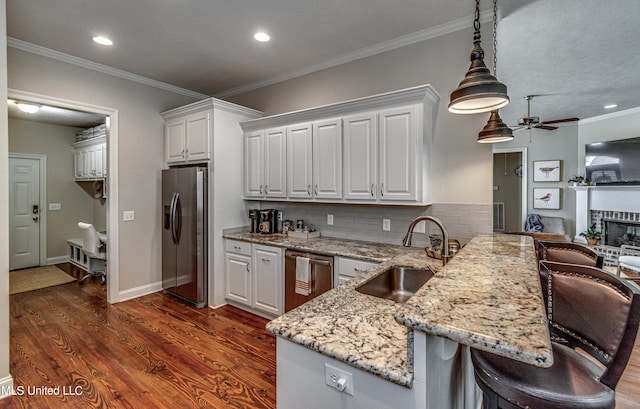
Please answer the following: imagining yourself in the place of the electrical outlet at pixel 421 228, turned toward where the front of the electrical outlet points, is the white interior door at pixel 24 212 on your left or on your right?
on your right

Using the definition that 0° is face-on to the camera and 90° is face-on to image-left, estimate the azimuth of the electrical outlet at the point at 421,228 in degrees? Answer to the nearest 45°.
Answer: approximately 0°

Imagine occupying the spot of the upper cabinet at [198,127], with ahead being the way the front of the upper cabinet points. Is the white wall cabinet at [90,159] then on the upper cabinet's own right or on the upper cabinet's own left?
on the upper cabinet's own right

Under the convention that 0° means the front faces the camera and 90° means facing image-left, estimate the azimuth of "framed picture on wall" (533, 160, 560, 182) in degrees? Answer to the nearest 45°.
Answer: approximately 0°

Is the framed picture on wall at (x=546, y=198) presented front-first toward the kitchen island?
yes

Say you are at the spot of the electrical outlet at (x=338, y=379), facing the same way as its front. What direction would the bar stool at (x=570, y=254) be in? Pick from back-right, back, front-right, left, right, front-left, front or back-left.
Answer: back

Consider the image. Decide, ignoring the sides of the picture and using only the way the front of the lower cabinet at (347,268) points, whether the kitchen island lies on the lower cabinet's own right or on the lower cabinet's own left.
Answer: on the lower cabinet's own left

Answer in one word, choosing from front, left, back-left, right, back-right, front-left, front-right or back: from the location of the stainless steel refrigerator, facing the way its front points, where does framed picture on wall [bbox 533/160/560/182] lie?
back-left

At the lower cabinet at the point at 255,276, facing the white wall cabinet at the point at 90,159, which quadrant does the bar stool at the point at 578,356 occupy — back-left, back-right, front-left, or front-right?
back-left

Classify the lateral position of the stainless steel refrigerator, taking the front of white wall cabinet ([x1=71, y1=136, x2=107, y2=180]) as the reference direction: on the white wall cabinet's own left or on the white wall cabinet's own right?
on the white wall cabinet's own left

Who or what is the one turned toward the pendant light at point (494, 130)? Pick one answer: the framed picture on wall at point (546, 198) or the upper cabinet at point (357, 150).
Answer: the framed picture on wall

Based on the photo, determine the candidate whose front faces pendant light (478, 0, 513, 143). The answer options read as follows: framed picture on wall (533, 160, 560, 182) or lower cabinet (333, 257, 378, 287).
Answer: the framed picture on wall
